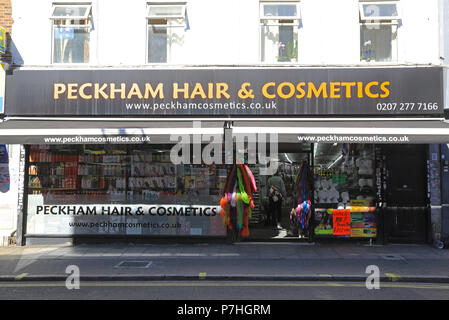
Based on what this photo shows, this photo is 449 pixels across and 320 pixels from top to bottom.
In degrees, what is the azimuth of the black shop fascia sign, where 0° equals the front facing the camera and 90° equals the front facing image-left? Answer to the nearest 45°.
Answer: approximately 0°

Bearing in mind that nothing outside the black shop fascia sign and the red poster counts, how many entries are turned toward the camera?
2

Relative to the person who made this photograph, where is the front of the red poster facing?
facing the viewer

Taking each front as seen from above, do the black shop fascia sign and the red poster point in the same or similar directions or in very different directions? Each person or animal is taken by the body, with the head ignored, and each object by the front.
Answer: same or similar directions

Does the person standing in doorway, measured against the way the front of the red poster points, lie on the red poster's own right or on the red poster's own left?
on the red poster's own right

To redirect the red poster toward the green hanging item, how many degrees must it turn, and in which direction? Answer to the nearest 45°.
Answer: approximately 45° to its right
